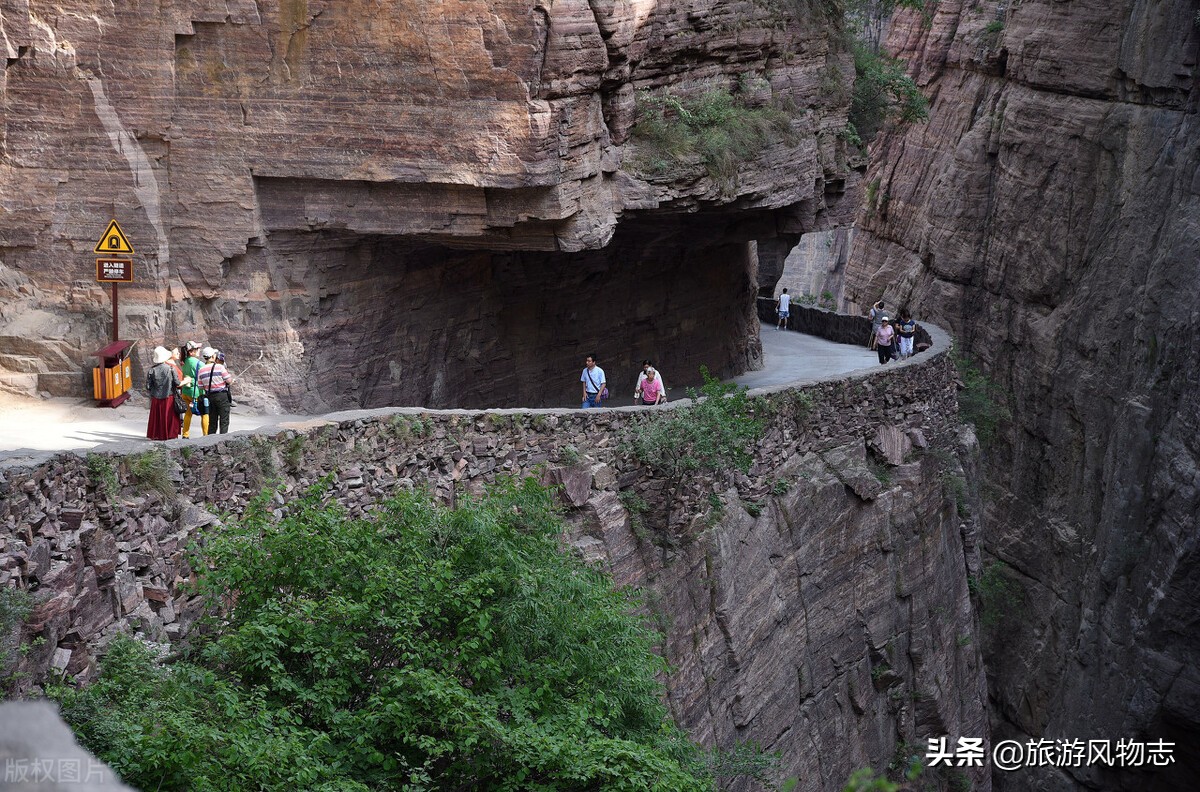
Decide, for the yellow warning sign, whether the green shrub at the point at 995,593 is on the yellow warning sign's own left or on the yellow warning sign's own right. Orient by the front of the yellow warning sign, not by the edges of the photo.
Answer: on the yellow warning sign's own left

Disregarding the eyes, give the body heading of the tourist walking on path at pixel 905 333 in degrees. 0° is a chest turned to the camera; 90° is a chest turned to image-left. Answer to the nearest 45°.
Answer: approximately 0°

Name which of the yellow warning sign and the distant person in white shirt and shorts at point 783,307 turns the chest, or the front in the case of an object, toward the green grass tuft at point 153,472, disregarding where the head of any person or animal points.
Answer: the yellow warning sign
